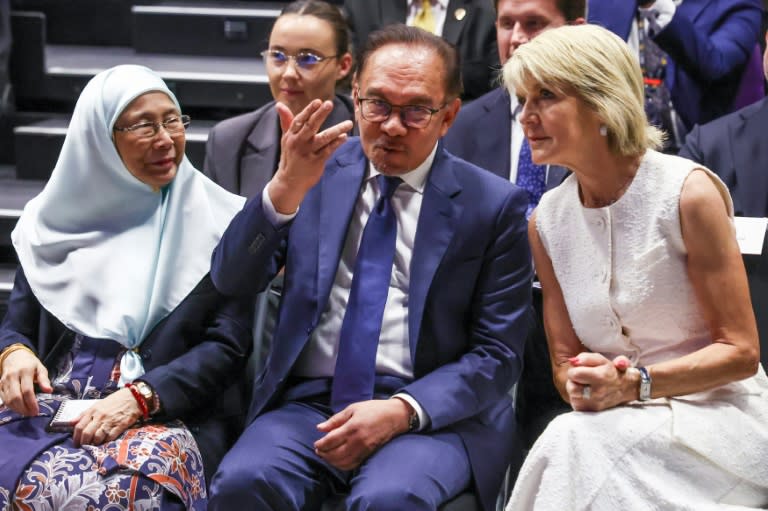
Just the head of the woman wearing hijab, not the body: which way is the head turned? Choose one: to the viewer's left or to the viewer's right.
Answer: to the viewer's right

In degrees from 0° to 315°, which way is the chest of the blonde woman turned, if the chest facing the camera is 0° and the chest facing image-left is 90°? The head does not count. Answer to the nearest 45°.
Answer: approximately 45°

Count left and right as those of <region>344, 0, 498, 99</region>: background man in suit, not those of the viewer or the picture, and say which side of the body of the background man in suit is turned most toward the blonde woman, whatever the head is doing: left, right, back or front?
front

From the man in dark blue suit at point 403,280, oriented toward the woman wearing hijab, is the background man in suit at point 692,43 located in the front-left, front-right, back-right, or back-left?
back-right

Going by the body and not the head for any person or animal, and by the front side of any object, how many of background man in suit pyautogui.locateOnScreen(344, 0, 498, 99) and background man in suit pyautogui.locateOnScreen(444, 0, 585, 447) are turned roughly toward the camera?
2

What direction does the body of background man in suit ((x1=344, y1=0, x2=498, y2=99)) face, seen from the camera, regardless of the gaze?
toward the camera

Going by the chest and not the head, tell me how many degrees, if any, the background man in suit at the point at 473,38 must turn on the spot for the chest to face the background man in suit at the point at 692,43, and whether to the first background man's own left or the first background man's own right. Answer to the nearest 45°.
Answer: approximately 90° to the first background man's own left

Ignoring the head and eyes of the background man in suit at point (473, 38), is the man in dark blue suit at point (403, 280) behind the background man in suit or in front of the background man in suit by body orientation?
in front

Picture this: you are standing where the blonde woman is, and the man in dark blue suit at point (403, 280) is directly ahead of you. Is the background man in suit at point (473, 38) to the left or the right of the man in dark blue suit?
right

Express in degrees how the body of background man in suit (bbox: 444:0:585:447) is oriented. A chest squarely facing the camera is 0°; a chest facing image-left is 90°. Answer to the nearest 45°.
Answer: approximately 0°

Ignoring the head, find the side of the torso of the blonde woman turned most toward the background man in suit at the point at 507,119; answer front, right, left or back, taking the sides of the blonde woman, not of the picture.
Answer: right

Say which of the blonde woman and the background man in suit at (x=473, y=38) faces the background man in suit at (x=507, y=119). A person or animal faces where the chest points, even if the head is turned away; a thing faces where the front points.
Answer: the background man in suit at (x=473, y=38)

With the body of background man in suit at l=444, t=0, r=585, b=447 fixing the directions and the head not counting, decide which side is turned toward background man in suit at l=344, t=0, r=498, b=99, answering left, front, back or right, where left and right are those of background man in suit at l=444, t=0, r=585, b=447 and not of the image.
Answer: back

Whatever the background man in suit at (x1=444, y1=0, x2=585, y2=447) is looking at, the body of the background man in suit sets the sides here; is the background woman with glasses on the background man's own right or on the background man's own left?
on the background man's own right

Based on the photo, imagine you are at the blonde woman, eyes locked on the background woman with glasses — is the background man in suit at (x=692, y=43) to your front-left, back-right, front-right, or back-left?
front-right
